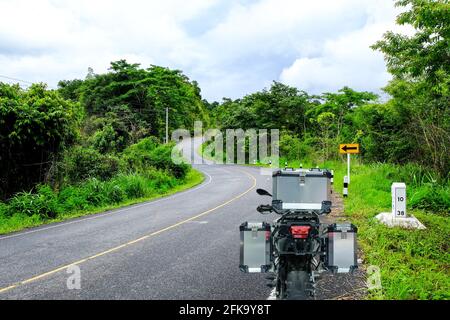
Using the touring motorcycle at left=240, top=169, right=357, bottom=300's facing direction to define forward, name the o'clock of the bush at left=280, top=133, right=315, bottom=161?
The bush is roughly at 12 o'clock from the touring motorcycle.

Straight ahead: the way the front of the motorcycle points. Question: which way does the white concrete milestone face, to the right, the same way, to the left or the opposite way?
the opposite way

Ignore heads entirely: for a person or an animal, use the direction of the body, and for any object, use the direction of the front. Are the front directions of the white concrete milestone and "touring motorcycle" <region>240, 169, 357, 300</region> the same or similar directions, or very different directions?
very different directions

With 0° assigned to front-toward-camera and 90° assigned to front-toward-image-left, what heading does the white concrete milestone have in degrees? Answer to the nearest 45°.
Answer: approximately 0°

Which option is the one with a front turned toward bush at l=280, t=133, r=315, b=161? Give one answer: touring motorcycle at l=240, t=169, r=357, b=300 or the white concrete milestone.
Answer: the touring motorcycle

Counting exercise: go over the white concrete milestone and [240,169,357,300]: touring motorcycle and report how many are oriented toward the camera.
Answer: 1

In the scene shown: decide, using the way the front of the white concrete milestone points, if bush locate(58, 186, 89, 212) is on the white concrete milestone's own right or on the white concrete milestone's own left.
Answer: on the white concrete milestone's own right

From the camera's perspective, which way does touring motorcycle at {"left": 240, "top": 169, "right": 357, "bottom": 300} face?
away from the camera
